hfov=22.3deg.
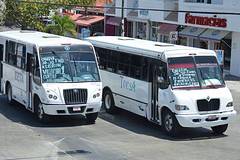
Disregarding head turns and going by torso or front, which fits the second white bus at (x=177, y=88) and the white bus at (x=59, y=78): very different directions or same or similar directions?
same or similar directions

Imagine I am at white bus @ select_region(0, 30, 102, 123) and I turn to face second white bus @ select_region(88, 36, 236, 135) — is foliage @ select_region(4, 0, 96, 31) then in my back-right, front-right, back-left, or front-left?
back-left

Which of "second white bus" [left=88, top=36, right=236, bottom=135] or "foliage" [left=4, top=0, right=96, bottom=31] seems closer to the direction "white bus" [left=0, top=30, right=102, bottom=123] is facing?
the second white bus

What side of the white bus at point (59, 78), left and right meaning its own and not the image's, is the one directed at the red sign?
left

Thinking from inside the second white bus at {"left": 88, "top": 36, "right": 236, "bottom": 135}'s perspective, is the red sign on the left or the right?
on its left

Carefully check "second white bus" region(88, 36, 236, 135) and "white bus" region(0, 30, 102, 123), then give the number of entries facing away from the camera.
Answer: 0

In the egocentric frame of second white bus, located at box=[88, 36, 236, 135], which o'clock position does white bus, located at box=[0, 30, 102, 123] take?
The white bus is roughly at 5 o'clock from the second white bus.

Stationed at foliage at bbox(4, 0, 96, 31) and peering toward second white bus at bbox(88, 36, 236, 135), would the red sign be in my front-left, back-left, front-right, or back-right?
front-left

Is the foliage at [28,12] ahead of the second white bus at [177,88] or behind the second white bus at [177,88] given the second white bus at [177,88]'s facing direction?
behind

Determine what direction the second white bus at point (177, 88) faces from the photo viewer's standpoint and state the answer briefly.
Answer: facing the viewer and to the right of the viewer

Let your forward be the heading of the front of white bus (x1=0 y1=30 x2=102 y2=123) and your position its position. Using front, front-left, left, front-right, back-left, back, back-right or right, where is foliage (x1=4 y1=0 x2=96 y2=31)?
back-left

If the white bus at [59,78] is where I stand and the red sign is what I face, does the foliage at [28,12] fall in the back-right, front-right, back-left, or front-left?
front-left

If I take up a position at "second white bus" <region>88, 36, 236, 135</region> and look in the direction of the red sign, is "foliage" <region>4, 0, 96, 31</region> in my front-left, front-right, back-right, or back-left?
front-left

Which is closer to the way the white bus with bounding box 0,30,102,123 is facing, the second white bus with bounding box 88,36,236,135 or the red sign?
the second white bus
